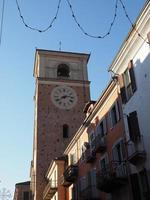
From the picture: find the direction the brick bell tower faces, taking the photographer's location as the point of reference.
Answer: facing the viewer
